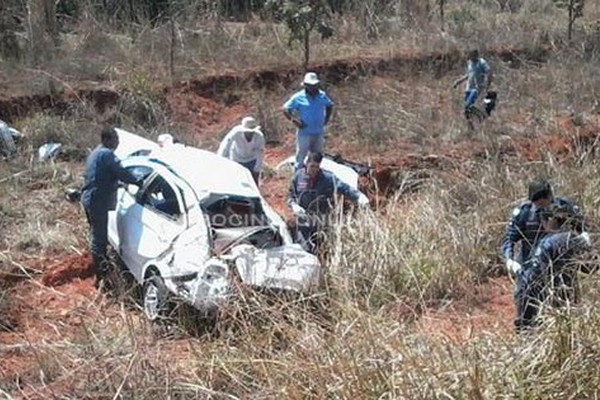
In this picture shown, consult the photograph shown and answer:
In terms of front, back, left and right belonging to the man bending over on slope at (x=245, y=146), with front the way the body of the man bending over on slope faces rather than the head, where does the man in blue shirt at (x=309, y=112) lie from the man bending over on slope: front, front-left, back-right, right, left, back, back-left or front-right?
back-left

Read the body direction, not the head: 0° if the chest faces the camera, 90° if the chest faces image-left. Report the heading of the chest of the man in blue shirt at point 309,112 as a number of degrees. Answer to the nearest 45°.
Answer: approximately 0°

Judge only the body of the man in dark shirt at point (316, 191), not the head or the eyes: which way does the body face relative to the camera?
toward the camera

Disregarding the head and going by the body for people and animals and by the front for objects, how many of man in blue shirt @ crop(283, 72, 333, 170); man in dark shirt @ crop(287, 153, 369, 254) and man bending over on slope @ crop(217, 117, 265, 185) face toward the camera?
3

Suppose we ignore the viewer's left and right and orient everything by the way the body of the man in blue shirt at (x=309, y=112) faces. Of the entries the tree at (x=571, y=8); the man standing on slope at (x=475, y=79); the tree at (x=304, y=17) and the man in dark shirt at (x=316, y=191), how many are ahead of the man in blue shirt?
1

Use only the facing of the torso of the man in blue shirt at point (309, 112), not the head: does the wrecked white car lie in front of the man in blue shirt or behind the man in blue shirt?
in front

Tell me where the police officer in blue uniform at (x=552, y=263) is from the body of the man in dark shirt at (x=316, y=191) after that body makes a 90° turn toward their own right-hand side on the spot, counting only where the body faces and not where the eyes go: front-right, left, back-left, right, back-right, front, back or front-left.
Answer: back-left

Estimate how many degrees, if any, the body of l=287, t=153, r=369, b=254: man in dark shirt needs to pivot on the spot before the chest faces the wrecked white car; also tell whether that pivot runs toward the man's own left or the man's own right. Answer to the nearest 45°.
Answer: approximately 45° to the man's own right

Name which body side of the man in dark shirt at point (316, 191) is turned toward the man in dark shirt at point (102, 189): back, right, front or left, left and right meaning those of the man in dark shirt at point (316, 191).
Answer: right

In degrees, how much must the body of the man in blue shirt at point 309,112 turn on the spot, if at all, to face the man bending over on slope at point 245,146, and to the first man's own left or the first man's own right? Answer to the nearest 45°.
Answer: approximately 45° to the first man's own right

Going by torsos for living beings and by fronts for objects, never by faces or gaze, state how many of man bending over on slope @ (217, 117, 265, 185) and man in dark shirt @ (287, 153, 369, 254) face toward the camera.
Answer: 2

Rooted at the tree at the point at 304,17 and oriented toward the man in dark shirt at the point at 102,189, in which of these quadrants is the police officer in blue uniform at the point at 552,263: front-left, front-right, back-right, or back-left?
front-left

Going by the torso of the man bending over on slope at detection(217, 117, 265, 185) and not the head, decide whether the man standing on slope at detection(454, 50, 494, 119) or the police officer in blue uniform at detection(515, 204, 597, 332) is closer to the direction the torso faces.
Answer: the police officer in blue uniform

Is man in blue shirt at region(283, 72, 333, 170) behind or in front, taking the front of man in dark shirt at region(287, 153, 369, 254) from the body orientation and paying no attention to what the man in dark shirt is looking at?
behind

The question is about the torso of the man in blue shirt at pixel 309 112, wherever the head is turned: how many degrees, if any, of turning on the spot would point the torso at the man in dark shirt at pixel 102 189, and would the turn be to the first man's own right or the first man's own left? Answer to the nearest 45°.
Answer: approximately 45° to the first man's own right

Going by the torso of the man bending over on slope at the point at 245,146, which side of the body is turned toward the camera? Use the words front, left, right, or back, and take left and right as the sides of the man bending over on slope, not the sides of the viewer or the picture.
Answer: front

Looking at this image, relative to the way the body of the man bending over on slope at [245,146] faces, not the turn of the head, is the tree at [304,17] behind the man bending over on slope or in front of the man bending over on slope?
behind
